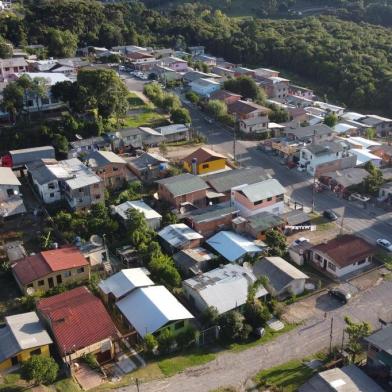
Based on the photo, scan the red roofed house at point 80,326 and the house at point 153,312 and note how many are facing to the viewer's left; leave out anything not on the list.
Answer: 0

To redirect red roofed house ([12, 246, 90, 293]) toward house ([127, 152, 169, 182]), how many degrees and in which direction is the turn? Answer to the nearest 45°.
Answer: approximately 90° to its left

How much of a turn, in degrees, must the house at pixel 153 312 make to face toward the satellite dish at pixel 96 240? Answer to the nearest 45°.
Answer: approximately 180°

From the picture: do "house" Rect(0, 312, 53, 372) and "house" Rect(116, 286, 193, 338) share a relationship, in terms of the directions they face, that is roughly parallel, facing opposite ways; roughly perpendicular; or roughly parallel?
roughly parallel

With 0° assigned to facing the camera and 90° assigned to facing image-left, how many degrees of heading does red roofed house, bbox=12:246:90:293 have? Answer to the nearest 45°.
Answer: approximately 315°

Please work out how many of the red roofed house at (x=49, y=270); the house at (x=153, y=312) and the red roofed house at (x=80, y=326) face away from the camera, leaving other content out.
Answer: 0

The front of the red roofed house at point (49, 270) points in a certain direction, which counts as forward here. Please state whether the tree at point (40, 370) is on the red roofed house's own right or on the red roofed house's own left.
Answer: on the red roofed house's own right

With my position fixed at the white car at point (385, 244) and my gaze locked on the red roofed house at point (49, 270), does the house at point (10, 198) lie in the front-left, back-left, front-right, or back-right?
front-right

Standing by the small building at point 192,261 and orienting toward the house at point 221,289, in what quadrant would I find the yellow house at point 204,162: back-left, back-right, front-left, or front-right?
back-left

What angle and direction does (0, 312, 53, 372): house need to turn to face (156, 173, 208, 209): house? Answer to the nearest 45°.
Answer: approximately 90° to its left

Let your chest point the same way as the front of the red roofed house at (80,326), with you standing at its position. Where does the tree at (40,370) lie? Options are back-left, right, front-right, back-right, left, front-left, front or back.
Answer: right

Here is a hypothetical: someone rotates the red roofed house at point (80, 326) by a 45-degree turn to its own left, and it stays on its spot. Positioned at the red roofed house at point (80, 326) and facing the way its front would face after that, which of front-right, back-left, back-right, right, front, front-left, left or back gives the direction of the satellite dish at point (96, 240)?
left

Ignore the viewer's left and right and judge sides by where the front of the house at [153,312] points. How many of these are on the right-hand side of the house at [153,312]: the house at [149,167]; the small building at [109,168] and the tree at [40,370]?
1

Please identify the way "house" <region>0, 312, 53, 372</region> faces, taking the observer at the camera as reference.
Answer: facing the viewer and to the right of the viewer

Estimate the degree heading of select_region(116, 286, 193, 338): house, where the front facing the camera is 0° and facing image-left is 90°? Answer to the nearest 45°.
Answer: approximately 315°

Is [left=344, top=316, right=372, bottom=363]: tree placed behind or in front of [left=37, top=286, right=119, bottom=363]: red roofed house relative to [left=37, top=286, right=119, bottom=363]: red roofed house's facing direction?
in front
